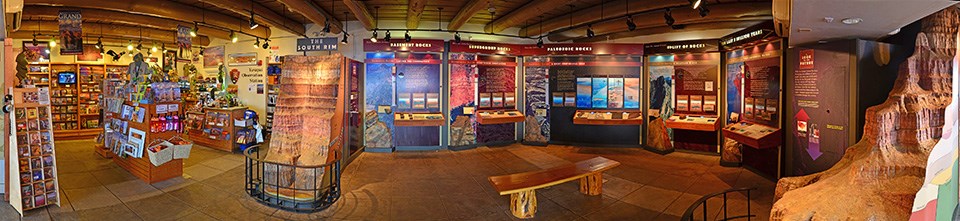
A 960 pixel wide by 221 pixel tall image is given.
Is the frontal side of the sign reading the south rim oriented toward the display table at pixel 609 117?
no

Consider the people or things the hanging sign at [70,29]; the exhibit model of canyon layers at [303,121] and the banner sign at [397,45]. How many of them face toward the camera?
3

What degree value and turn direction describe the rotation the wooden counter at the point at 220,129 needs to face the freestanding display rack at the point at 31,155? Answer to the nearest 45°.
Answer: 0° — it already faces it

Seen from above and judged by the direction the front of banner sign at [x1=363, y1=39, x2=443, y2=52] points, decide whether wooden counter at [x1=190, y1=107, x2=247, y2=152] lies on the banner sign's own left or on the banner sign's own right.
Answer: on the banner sign's own right

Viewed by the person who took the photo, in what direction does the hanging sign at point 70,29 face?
facing the viewer

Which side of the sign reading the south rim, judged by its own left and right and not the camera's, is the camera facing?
front

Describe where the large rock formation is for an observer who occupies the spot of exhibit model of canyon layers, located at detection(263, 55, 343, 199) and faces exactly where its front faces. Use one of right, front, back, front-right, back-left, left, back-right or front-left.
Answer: front-left

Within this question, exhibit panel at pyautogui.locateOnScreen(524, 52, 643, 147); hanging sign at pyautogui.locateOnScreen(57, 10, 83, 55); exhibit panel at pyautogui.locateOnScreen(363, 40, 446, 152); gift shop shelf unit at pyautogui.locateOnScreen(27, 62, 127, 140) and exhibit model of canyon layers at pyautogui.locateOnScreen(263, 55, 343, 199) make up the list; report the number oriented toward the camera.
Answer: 5

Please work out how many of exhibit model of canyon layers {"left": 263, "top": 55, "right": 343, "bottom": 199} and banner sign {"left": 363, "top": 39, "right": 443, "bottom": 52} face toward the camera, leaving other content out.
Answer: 2

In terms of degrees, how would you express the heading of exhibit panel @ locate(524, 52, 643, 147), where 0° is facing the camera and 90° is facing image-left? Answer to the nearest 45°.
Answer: approximately 0°

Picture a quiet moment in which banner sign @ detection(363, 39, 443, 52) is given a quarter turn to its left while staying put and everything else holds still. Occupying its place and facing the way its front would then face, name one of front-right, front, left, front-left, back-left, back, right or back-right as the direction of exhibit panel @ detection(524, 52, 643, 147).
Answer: front

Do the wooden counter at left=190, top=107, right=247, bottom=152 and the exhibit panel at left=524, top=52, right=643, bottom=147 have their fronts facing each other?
no

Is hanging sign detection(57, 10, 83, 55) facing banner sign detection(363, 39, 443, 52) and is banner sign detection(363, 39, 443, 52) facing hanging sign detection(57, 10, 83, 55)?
no

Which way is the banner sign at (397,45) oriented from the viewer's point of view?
toward the camera

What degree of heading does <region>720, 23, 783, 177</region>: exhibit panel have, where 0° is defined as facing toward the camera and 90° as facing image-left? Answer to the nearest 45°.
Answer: approximately 45°

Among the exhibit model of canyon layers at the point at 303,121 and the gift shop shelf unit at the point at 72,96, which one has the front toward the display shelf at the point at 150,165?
the gift shop shelf unit

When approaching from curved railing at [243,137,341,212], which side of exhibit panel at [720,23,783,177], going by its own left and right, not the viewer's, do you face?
front
